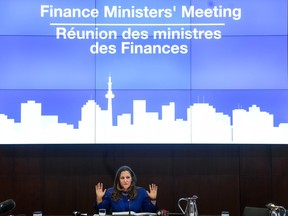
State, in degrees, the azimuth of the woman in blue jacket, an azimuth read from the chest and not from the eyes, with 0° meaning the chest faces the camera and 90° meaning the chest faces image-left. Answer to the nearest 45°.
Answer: approximately 0°
